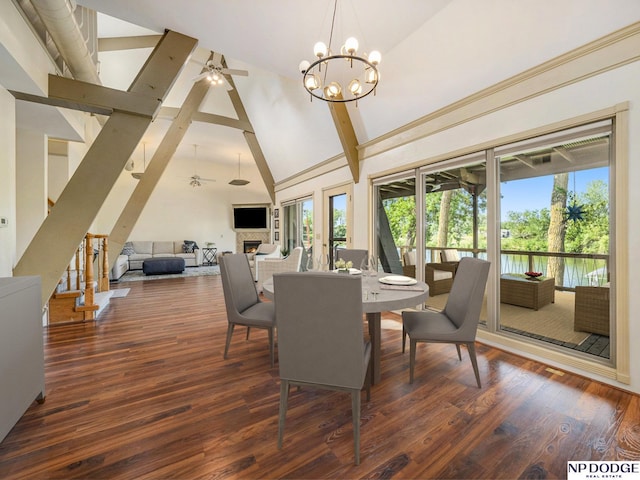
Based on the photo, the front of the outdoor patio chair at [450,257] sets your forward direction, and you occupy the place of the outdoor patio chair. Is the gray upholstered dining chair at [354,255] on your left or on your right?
on your right

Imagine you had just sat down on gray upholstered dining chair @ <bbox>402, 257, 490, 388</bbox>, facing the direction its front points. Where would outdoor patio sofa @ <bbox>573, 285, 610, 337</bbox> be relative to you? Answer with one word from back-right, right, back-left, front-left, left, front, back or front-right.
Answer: back-right

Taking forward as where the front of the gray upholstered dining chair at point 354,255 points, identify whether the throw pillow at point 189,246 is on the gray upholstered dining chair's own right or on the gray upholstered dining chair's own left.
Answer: on the gray upholstered dining chair's own right

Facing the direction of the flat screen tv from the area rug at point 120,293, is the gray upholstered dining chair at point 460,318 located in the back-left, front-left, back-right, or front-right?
back-right

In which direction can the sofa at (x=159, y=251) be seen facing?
toward the camera

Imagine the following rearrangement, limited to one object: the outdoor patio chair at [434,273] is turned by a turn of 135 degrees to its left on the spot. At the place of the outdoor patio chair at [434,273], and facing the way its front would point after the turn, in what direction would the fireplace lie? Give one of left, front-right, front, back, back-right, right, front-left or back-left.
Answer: front-left

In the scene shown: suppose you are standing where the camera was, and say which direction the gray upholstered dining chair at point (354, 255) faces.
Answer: facing the viewer

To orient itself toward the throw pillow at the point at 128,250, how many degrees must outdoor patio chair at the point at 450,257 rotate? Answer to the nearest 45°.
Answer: approximately 135° to its right

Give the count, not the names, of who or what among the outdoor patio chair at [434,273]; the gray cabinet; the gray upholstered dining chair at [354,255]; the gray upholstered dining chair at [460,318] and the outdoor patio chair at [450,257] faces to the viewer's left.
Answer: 1

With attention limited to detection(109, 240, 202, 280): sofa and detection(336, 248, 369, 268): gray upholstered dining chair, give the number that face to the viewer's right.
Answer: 0

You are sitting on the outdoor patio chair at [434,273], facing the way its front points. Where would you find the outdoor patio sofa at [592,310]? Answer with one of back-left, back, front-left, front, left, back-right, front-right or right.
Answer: front

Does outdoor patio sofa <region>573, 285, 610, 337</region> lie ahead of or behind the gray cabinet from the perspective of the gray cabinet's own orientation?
ahead

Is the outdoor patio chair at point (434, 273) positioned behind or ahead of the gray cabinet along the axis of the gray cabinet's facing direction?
ahead

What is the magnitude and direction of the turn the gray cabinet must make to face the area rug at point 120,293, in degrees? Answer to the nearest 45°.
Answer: approximately 90° to its left

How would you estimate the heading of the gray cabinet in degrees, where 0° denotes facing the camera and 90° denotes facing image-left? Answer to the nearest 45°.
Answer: approximately 270°

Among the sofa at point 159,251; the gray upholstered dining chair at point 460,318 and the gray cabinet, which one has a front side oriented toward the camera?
the sofa
